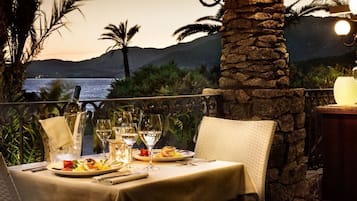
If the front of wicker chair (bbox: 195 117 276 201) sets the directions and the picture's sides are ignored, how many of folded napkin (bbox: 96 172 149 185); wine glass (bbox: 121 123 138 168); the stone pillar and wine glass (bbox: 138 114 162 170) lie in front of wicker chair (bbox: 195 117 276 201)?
3

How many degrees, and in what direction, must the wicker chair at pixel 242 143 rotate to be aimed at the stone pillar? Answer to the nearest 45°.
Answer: approximately 135° to its right

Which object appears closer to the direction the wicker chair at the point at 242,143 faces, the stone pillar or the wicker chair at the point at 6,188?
the wicker chair

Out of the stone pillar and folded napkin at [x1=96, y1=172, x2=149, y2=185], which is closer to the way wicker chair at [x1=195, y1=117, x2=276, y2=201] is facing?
the folded napkin

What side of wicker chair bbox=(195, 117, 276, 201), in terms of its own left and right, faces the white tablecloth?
front

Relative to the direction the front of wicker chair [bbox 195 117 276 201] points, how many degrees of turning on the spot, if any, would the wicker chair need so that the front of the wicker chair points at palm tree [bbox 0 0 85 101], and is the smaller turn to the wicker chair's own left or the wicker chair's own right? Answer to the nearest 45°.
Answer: approximately 90° to the wicker chair's own right

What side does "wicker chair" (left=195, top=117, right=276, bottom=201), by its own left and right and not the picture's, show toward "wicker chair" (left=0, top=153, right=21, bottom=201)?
front

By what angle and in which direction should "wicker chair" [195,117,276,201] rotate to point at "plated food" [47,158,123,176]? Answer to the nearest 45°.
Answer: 0° — it already faces it

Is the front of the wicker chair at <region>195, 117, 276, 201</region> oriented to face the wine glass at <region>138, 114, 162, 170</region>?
yes
